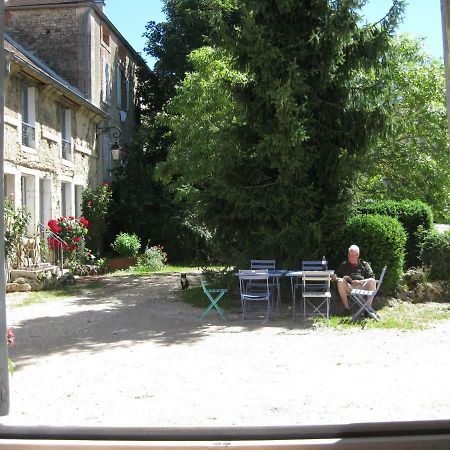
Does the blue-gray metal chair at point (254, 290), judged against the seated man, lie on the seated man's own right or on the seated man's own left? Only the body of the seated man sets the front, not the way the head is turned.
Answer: on the seated man's own right

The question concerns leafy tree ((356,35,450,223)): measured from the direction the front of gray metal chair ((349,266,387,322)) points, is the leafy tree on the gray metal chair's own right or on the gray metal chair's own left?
on the gray metal chair's own right

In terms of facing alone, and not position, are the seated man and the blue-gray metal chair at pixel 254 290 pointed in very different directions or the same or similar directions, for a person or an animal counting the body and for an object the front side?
very different directions

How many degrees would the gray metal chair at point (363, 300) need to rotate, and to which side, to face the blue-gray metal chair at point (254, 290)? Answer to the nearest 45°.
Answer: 0° — it already faces it

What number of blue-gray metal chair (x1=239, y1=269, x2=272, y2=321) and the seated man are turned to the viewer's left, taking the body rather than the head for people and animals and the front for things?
0

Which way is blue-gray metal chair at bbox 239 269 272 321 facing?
away from the camera

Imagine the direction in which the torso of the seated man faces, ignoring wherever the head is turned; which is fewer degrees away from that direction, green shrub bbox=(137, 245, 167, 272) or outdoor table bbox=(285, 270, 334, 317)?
the outdoor table

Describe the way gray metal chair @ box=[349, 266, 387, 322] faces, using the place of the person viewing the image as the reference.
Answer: facing to the left of the viewer

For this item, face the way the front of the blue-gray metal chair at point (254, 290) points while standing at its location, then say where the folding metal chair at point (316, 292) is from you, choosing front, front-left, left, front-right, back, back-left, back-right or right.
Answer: right

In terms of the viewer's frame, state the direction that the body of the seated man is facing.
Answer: toward the camera

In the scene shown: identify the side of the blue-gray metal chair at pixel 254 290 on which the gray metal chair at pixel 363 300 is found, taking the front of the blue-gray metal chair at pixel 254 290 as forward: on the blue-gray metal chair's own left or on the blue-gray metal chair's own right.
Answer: on the blue-gray metal chair's own right

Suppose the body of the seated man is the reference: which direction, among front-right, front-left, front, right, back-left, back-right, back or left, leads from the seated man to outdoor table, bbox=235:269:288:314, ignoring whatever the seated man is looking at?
right

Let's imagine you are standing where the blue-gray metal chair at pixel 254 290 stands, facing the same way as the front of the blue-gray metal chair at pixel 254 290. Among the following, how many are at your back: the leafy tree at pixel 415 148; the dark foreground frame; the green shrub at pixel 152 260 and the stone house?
1
